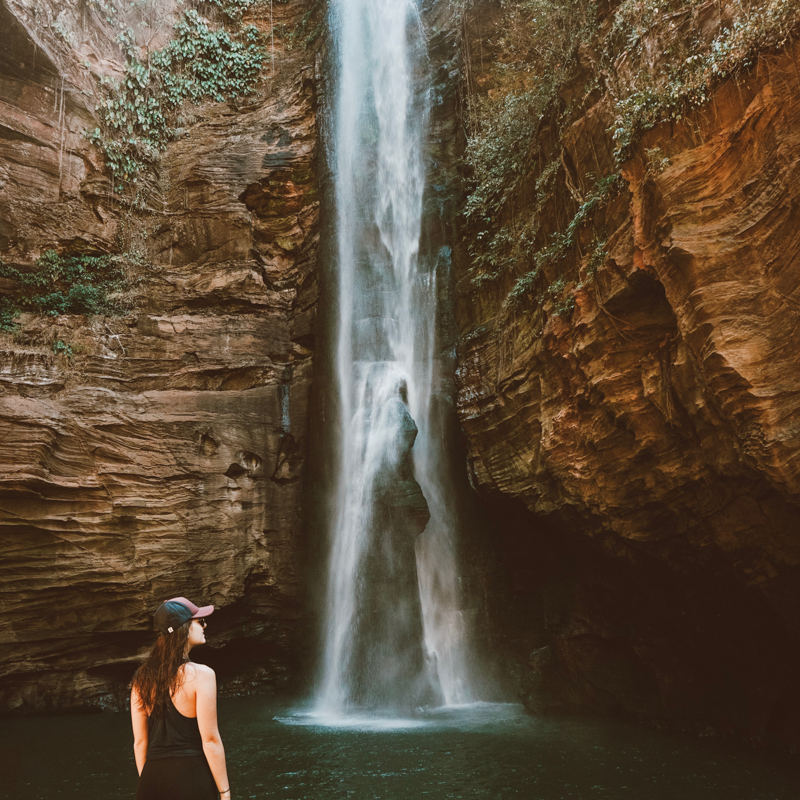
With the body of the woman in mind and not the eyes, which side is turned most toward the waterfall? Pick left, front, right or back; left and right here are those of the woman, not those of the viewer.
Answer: front

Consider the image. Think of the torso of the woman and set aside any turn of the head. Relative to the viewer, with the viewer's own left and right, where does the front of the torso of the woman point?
facing away from the viewer

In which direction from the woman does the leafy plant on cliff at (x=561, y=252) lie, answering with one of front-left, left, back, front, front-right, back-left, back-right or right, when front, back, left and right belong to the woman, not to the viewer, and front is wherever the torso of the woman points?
front-right

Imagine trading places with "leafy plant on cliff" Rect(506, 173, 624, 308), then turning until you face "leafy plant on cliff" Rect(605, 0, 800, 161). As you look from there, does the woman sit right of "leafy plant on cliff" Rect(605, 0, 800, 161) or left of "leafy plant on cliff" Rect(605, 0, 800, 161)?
right
